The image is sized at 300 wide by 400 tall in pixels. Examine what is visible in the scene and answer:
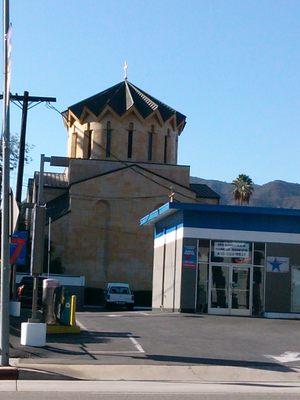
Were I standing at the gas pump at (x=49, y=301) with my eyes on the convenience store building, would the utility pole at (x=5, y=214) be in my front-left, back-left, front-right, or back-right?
back-right

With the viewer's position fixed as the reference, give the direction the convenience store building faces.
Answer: facing the viewer

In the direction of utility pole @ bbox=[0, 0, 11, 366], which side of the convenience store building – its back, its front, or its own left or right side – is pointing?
front

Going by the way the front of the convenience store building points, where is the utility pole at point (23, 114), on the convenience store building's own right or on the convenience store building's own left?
on the convenience store building's own right

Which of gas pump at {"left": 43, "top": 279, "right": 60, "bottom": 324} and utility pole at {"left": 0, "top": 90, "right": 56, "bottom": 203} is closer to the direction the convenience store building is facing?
the gas pump

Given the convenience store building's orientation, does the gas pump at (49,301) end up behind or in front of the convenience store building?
in front
